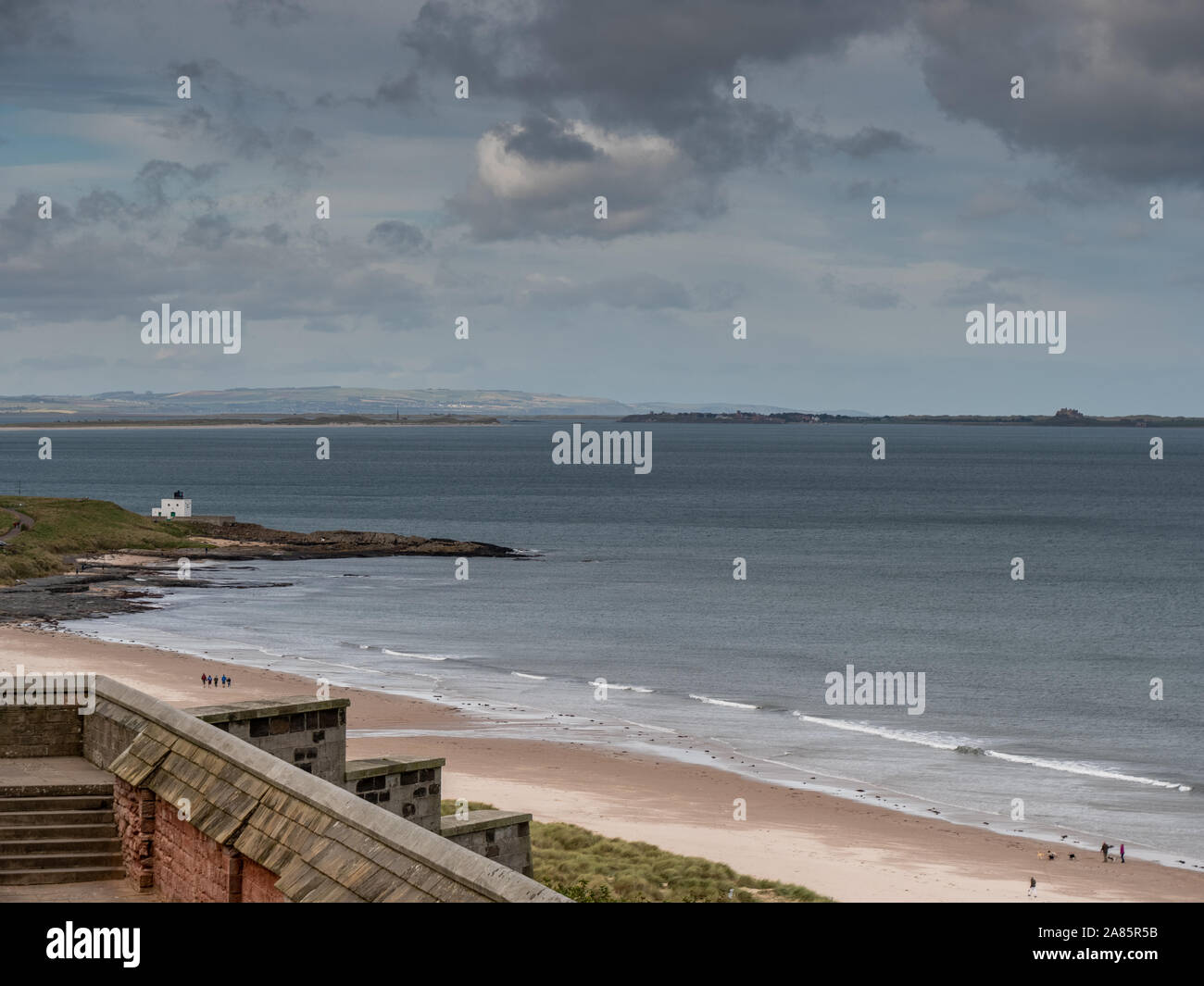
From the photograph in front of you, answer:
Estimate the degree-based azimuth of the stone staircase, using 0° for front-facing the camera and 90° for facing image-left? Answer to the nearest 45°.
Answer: approximately 0°
